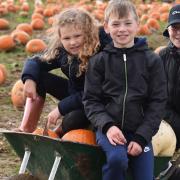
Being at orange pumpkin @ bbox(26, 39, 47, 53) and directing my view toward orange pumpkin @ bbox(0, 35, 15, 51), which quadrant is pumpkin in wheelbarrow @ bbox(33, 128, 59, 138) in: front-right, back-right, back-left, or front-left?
back-left

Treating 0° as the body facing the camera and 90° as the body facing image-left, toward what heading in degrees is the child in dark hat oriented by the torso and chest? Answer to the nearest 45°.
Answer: approximately 0°

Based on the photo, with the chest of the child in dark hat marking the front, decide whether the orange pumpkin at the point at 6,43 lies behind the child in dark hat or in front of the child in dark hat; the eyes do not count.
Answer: behind

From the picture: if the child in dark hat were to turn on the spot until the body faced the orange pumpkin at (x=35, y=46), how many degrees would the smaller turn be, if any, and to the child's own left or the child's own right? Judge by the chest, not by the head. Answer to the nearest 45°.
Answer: approximately 135° to the child's own right

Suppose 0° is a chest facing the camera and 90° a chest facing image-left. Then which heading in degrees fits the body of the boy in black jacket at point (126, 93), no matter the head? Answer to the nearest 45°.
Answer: approximately 0°

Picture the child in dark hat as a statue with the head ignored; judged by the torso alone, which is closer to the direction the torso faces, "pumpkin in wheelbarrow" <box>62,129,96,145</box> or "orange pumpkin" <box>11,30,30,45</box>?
the pumpkin in wheelbarrow

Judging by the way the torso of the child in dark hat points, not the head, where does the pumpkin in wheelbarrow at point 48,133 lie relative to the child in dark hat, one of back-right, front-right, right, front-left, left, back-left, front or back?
front-right

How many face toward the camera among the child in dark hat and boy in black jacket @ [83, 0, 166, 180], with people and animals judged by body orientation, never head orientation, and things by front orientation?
2
